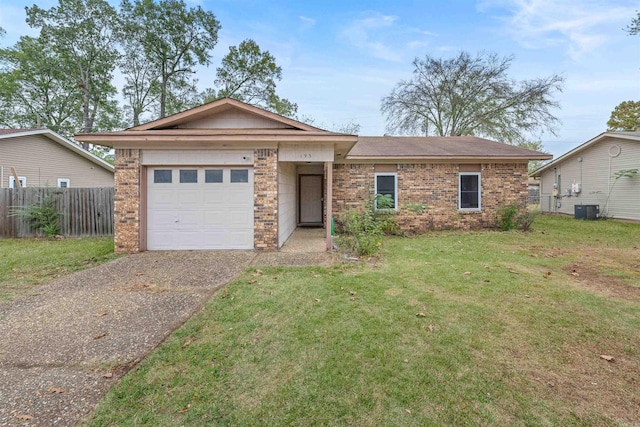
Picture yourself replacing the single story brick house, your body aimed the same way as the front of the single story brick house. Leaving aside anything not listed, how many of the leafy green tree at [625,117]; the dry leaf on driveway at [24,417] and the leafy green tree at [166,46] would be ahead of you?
1

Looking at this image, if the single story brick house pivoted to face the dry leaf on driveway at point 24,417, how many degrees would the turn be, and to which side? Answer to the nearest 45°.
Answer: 0° — it already faces it

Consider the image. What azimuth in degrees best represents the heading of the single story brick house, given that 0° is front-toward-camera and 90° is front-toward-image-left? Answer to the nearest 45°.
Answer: approximately 0°

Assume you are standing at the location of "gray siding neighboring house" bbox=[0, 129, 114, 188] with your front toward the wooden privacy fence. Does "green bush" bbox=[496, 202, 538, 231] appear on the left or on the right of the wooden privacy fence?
left

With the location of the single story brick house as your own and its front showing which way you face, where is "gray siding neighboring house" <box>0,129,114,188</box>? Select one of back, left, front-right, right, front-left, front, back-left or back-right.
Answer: back-right

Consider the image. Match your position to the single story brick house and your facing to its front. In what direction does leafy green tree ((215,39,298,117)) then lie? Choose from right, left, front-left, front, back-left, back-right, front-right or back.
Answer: back

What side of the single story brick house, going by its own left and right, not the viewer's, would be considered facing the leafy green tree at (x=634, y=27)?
left

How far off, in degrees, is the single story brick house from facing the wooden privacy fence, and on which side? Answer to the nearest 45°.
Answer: approximately 135° to its right

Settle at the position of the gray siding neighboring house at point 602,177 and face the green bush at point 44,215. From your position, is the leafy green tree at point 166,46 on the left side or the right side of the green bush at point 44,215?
right

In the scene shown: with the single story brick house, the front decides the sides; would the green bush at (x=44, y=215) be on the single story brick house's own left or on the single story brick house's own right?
on the single story brick house's own right
